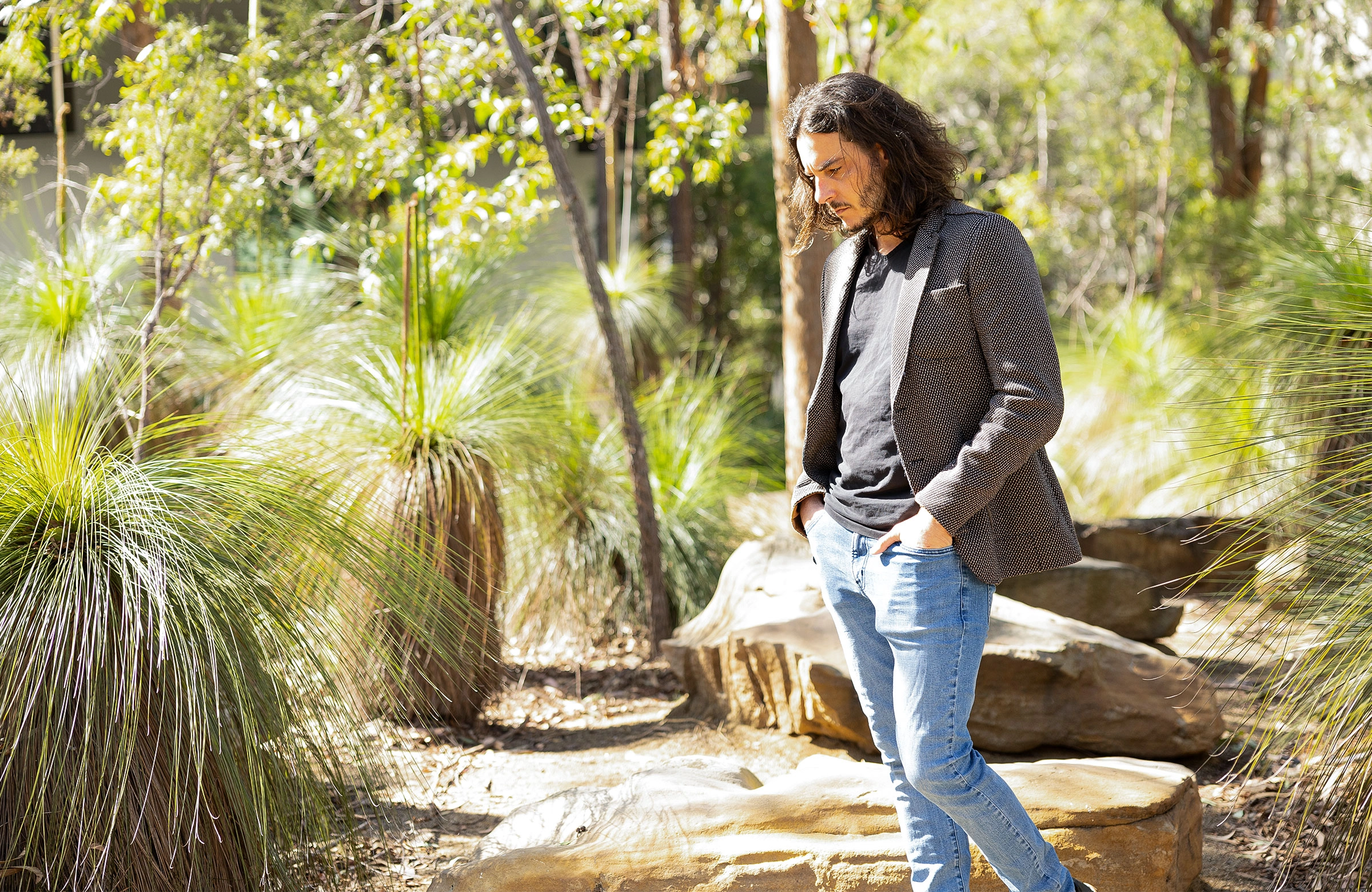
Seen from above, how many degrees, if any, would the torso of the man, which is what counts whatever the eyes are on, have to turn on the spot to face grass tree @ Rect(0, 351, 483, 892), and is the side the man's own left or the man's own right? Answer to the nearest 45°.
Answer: approximately 45° to the man's own right

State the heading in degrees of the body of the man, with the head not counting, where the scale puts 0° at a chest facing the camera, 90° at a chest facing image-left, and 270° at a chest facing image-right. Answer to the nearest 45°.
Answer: approximately 45°

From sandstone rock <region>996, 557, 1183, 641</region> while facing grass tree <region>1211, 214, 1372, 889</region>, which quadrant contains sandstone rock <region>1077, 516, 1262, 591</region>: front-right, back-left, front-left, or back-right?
back-left

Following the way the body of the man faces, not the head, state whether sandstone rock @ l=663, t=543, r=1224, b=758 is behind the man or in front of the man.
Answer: behind

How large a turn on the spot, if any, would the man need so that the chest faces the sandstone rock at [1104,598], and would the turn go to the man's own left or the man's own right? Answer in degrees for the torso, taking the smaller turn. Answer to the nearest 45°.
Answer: approximately 135° to the man's own right

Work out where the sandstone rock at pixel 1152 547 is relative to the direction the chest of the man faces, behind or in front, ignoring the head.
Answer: behind
